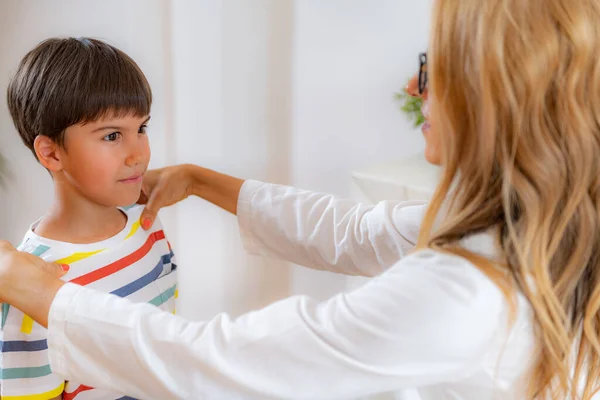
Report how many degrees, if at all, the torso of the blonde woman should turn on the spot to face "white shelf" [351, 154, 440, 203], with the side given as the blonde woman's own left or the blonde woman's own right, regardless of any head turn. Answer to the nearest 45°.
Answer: approximately 45° to the blonde woman's own right

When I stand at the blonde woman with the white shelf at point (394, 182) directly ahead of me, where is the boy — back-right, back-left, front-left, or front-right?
front-left

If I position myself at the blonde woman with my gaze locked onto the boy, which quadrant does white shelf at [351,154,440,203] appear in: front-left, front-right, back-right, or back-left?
front-right

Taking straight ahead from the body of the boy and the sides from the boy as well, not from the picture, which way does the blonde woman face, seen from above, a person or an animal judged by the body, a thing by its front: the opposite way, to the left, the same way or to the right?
the opposite way

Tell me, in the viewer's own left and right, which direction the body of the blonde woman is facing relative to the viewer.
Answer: facing away from the viewer and to the left of the viewer

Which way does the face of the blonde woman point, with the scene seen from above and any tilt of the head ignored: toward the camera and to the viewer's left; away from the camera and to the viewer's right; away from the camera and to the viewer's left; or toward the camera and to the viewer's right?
away from the camera and to the viewer's left

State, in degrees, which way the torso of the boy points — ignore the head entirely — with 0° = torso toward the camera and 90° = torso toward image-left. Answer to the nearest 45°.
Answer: approximately 315°

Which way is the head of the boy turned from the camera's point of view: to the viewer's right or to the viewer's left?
to the viewer's right

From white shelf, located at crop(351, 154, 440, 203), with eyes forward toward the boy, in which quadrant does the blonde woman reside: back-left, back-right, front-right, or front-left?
front-left
